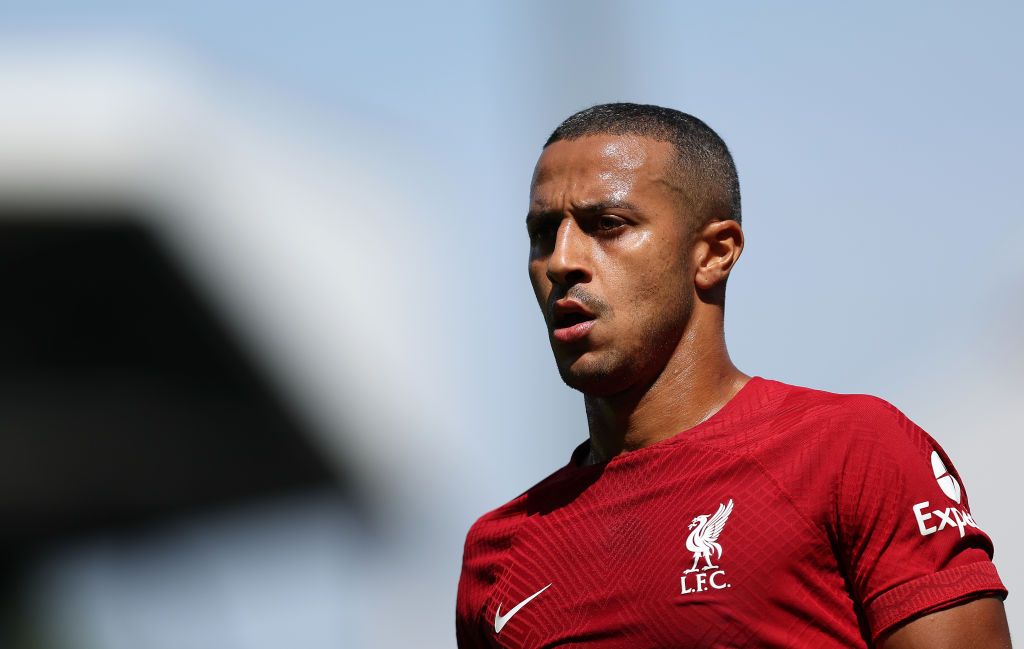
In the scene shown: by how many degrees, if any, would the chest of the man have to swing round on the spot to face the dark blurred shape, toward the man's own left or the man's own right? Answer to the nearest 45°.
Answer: approximately 90° to the man's own right

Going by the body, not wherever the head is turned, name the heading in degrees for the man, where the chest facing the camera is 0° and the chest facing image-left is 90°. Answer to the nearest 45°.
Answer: approximately 45°
